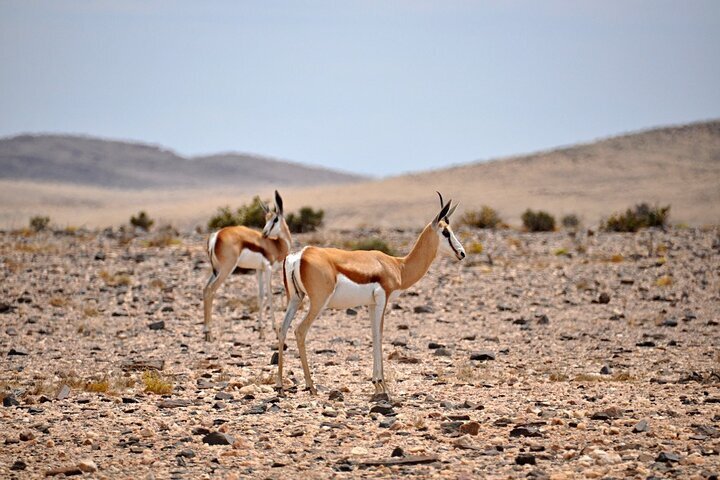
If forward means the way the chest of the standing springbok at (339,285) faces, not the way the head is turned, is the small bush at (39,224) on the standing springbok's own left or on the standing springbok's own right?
on the standing springbok's own left

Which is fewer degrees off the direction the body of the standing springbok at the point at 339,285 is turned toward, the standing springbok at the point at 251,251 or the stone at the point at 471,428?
the stone

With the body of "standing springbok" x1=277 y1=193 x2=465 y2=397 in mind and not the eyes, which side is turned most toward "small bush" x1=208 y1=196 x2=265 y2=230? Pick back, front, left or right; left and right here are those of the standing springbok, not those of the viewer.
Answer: left

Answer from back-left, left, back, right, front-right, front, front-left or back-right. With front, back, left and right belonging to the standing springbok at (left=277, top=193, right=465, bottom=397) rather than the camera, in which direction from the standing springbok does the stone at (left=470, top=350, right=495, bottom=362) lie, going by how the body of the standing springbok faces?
front-left

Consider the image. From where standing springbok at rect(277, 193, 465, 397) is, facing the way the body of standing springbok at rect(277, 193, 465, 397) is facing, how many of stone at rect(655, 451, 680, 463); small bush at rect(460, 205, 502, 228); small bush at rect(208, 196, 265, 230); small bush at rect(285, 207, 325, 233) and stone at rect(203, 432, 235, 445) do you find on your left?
3

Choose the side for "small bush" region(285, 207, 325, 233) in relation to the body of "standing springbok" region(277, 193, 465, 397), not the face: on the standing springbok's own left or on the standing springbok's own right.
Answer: on the standing springbok's own left

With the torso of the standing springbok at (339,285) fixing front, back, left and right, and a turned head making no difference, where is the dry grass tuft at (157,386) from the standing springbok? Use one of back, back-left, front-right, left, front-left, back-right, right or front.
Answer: back

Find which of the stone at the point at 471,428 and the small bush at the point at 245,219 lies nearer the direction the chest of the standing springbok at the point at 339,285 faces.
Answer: the stone

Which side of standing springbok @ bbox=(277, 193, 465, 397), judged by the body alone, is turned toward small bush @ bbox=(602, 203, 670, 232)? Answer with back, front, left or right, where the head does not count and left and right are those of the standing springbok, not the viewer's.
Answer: left

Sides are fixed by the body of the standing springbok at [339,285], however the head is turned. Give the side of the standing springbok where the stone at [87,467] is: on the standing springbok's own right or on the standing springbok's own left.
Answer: on the standing springbok's own right

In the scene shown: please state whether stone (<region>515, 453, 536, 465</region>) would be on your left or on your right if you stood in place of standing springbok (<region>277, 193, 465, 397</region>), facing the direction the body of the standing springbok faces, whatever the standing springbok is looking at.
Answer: on your right

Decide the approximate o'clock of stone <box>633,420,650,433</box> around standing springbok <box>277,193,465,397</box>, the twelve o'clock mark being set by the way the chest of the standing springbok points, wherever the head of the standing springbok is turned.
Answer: The stone is roughly at 1 o'clock from the standing springbok.

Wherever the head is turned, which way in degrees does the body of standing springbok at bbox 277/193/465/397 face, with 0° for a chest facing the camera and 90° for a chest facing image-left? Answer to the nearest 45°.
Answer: approximately 270°

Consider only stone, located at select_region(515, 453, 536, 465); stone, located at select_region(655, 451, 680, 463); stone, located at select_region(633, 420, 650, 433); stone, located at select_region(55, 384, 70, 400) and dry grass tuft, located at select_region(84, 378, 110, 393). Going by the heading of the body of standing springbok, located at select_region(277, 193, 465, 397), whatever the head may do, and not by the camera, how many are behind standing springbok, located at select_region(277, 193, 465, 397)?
2

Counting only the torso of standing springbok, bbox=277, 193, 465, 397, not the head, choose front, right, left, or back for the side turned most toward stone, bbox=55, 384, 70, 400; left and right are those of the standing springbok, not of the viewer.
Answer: back
